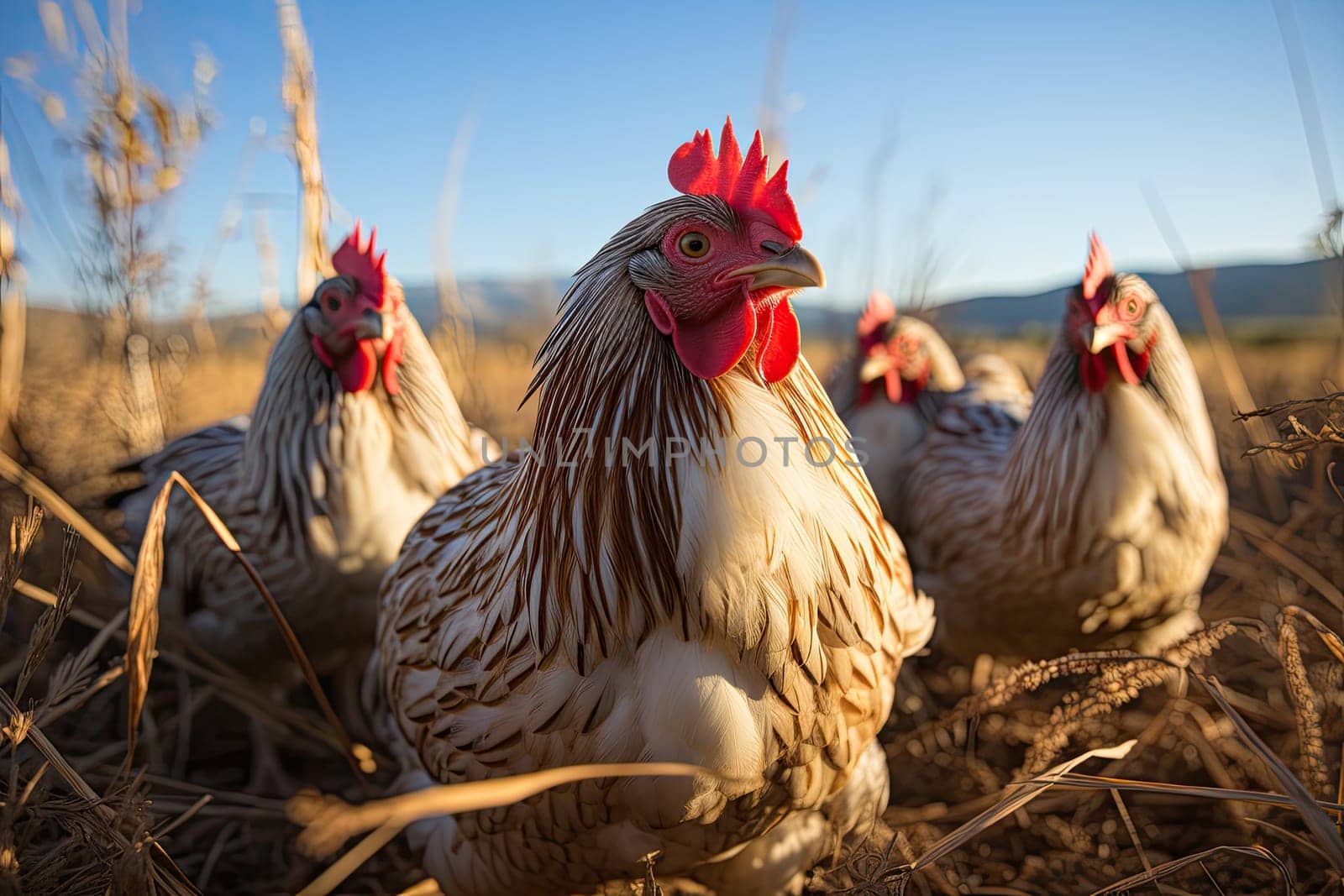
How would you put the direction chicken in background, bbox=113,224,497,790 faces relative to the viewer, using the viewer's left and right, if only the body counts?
facing the viewer and to the right of the viewer

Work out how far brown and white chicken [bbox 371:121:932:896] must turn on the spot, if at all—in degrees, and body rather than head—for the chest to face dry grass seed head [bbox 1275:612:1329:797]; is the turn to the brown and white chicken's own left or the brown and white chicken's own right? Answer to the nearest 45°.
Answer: approximately 45° to the brown and white chicken's own left

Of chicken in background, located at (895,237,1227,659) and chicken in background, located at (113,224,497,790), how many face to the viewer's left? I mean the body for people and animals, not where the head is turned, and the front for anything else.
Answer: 0

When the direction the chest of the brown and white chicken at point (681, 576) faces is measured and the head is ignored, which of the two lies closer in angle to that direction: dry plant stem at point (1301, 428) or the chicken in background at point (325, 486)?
the dry plant stem

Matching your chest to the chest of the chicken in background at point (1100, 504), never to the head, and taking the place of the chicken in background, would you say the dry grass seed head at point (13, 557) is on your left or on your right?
on your right

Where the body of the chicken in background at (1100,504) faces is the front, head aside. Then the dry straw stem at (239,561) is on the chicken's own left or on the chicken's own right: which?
on the chicken's own right
